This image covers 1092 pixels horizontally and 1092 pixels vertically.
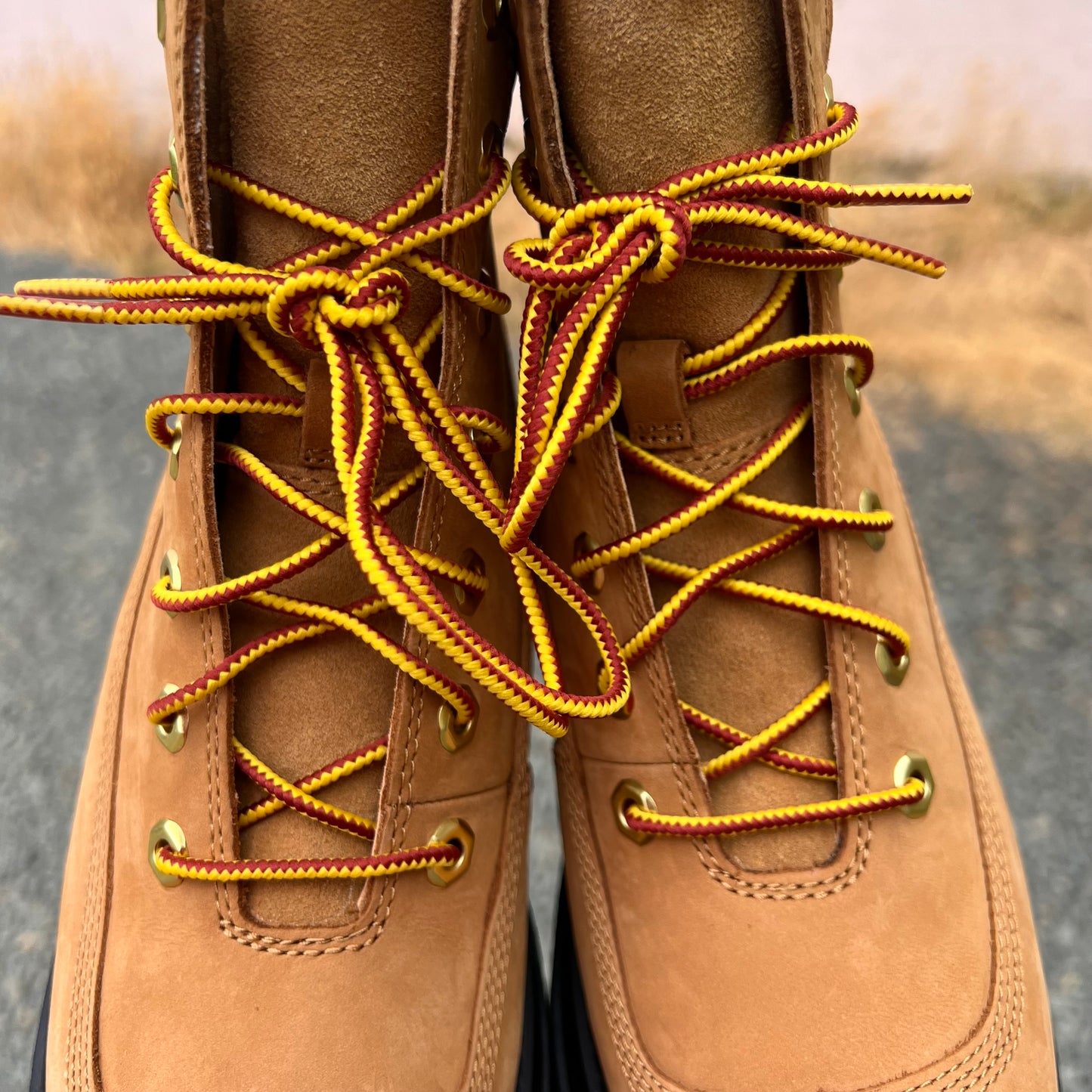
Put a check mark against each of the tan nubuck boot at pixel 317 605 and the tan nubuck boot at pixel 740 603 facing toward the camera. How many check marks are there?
2

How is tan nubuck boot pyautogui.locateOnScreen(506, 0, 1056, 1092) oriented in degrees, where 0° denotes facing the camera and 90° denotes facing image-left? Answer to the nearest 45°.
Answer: approximately 0°
